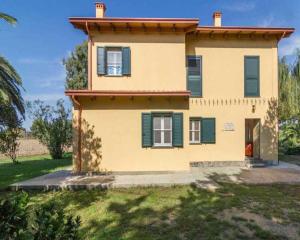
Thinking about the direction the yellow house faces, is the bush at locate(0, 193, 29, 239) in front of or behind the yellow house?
in front

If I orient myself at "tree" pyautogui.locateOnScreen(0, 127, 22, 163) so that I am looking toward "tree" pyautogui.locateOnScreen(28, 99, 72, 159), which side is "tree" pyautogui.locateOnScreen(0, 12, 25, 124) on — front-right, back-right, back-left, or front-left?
back-right

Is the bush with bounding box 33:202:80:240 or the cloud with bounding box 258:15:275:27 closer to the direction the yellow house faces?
the bush

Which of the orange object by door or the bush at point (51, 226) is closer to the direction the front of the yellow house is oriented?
the bush

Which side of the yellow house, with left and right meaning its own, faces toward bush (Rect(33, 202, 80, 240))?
front

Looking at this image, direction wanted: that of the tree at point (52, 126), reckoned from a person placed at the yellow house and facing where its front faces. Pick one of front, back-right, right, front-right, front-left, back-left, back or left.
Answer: back-right

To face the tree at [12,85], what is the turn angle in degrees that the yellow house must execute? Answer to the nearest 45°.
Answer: approximately 90° to its right

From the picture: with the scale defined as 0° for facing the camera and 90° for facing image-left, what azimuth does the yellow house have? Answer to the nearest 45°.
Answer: approximately 0°

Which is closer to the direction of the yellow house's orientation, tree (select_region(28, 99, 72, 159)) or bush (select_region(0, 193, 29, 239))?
the bush
